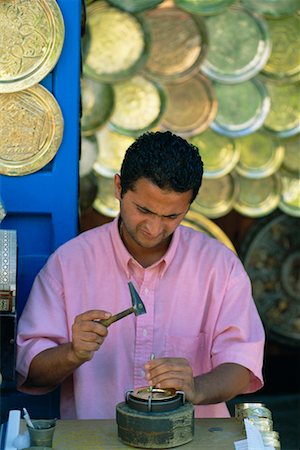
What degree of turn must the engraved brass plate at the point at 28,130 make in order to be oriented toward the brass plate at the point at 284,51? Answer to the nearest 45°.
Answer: approximately 135° to its left

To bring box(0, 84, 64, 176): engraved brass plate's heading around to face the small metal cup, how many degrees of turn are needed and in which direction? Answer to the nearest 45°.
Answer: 0° — it already faces it

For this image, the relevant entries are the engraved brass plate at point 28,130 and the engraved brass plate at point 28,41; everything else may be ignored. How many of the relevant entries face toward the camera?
2

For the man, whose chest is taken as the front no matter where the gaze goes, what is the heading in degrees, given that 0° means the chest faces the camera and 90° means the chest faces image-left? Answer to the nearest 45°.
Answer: approximately 0°

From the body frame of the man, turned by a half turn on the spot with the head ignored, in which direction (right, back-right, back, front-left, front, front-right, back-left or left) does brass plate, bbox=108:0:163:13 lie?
front

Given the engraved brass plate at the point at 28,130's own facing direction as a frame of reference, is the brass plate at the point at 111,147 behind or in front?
behind

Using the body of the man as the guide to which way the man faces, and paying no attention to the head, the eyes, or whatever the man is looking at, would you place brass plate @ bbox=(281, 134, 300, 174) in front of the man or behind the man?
behind

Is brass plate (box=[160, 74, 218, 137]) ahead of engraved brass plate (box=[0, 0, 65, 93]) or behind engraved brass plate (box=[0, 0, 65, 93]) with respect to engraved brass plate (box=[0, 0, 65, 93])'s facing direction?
behind

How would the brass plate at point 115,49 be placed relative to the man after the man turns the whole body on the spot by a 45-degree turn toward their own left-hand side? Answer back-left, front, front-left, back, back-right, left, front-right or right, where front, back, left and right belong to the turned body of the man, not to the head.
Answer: back-left

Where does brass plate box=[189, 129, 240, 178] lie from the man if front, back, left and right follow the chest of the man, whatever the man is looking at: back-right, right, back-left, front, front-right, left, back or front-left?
back

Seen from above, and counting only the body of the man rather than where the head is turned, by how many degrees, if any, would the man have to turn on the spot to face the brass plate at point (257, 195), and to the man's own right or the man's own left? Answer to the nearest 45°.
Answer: approximately 180°
